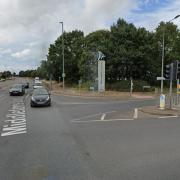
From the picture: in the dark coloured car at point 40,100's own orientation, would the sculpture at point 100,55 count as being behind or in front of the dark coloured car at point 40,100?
behind

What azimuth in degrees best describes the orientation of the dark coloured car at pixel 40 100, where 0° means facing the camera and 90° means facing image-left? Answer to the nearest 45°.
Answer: approximately 0°

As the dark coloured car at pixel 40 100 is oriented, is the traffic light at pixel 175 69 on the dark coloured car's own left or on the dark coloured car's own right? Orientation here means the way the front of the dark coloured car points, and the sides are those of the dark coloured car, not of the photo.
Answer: on the dark coloured car's own left
